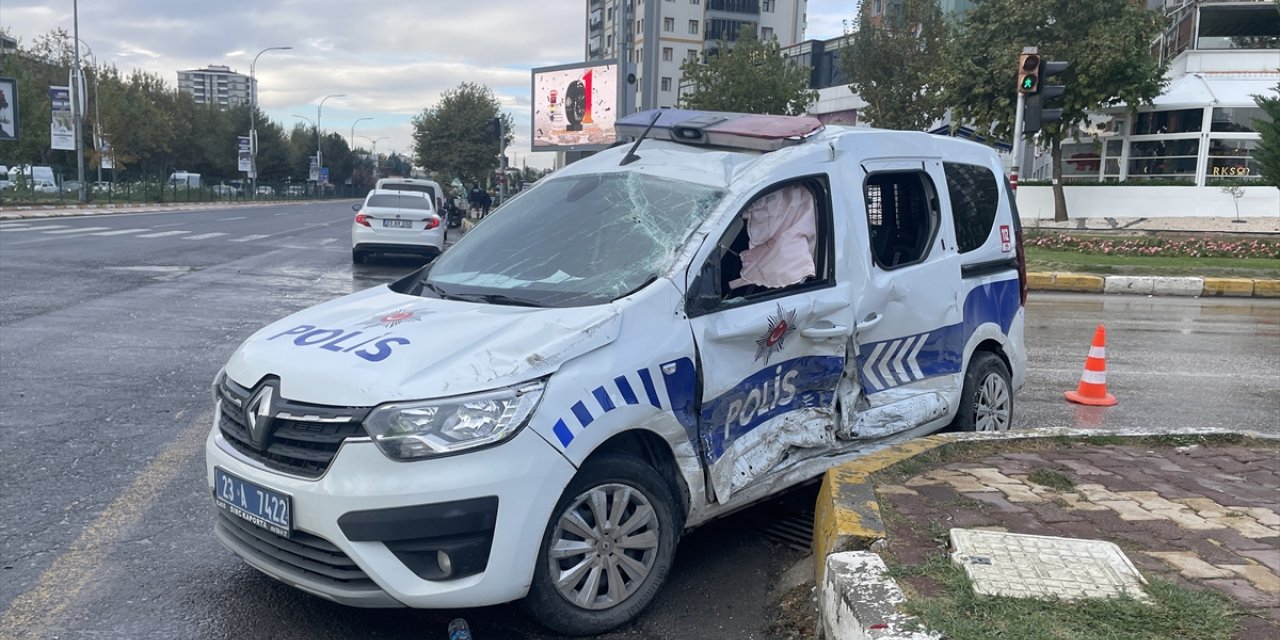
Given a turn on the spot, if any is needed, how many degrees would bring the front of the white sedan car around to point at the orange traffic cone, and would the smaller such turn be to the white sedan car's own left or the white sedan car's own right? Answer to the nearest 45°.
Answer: approximately 180°

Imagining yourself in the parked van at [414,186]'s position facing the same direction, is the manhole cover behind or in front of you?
behind

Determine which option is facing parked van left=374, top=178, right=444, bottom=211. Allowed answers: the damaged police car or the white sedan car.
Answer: the white sedan car

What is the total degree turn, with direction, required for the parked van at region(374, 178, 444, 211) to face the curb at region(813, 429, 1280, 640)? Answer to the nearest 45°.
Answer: approximately 180°

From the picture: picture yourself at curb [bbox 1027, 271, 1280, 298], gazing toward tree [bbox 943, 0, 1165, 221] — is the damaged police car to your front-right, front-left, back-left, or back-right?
back-left

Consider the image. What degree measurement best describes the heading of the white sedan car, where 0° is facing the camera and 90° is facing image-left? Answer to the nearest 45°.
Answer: approximately 180°

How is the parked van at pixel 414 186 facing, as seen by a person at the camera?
facing away from the viewer

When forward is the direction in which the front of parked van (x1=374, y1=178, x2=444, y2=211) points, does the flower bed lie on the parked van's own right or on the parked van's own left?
on the parked van's own right

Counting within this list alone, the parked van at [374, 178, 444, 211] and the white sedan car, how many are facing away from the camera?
2

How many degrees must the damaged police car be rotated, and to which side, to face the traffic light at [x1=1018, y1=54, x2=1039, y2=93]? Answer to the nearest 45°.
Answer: approximately 180°

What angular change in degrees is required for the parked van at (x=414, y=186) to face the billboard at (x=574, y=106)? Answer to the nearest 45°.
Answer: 0° — it already faces it

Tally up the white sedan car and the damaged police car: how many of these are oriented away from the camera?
1

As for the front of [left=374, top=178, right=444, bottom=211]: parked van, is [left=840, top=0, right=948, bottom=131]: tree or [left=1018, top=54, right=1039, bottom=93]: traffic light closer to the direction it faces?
the tree

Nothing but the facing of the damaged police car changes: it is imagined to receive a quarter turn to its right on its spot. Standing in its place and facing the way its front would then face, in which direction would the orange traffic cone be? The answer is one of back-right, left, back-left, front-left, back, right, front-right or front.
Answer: right

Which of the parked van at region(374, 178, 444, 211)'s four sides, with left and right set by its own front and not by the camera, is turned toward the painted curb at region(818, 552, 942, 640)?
back

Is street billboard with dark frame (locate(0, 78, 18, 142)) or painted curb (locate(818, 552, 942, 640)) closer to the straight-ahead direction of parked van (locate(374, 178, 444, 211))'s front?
the street billboard with dark frame

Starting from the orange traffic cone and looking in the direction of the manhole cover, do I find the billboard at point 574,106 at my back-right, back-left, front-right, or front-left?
back-right

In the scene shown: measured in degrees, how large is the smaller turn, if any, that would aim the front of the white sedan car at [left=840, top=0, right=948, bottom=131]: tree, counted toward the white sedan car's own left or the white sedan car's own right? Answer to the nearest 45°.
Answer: approximately 45° to the white sedan car's own right
